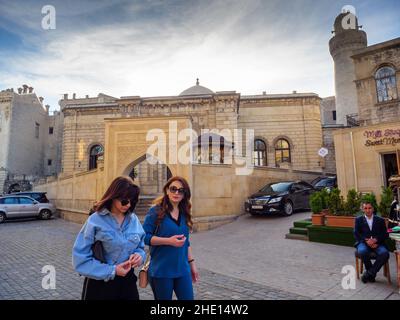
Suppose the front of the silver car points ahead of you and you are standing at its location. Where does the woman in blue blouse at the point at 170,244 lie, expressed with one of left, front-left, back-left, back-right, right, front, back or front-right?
right

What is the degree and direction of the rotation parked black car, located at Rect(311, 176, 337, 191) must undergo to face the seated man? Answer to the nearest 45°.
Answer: approximately 45° to its left

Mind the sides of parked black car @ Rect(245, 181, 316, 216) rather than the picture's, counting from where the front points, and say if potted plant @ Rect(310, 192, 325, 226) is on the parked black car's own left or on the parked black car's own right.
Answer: on the parked black car's own left

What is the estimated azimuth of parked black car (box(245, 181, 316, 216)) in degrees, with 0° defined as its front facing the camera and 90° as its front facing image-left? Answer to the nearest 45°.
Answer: approximately 45°

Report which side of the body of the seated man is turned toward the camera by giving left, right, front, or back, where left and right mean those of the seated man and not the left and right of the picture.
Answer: front

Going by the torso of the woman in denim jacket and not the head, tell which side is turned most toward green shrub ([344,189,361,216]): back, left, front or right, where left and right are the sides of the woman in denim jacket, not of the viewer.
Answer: left

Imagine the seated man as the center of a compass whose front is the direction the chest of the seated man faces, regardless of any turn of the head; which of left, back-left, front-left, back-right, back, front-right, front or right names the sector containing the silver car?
right

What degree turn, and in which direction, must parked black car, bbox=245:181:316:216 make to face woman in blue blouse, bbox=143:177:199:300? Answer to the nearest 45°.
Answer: approximately 45° to its left
